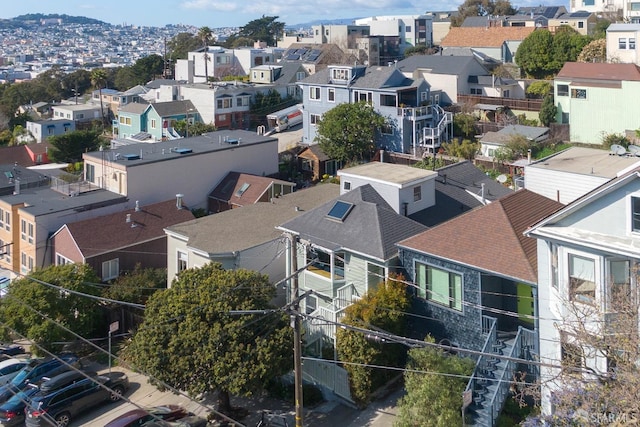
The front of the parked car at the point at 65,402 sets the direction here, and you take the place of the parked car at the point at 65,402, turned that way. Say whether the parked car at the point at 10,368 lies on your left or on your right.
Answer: on your left

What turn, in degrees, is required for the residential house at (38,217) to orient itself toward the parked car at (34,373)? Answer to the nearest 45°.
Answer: approximately 45° to its left

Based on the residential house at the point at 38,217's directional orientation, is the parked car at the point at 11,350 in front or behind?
in front

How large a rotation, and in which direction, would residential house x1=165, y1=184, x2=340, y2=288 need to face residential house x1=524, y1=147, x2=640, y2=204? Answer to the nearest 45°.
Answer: approximately 135° to its left

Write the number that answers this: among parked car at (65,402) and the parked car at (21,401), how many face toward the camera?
0

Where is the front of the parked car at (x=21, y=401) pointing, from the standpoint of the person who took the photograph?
facing away from the viewer and to the right of the viewer

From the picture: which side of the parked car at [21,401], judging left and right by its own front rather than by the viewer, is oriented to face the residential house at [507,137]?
front

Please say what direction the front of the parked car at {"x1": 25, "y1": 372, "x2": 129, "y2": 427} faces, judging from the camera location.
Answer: facing away from the viewer and to the right of the viewer

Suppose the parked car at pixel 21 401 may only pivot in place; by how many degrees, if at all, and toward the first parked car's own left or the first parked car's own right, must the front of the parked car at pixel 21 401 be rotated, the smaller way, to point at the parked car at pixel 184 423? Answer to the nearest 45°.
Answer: approximately 90° to the first parked car's own right

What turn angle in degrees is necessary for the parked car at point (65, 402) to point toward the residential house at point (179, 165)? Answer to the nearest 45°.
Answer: approximately 45° to its left

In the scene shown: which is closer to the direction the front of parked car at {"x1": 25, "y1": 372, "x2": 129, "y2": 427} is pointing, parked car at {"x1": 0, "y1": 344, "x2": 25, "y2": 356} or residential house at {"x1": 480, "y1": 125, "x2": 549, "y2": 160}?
the residential house

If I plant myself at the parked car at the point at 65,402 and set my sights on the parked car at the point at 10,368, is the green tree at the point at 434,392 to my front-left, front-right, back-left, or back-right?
back-right

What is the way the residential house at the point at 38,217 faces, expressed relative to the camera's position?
facing the viewer and to the left of the viewer

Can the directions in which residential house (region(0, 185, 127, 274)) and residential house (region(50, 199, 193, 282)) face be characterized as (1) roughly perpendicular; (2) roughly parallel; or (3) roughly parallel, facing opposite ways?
roughly parallel

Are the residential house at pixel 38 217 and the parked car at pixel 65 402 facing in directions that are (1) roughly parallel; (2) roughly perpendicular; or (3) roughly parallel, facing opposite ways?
roughly parallel, facing opposite ways

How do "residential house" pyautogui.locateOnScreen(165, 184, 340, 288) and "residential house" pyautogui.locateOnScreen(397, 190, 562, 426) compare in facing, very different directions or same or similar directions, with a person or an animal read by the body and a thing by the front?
same or similar directions
